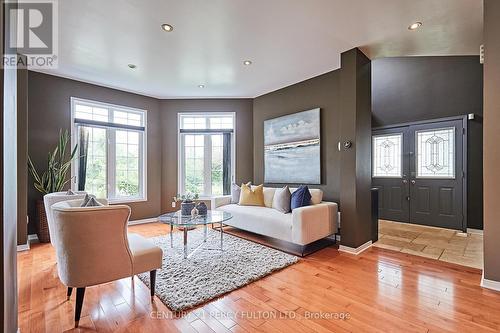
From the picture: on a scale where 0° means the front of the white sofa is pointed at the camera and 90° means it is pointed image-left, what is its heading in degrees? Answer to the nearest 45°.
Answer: approximately 45°

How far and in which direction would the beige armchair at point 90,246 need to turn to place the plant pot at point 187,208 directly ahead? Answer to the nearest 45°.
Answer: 0° — it already faces it

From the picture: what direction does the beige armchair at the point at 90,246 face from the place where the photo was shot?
facing away from the viewer and to the right of the viewer

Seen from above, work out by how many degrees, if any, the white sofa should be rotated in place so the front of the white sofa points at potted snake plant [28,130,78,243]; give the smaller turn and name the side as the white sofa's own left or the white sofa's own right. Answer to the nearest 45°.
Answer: approximately 45° to the white sofa's own right

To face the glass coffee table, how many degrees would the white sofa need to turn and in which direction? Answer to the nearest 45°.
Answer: approximately 45° to its right

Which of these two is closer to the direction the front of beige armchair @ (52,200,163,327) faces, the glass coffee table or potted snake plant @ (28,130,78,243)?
the glass coffee table
